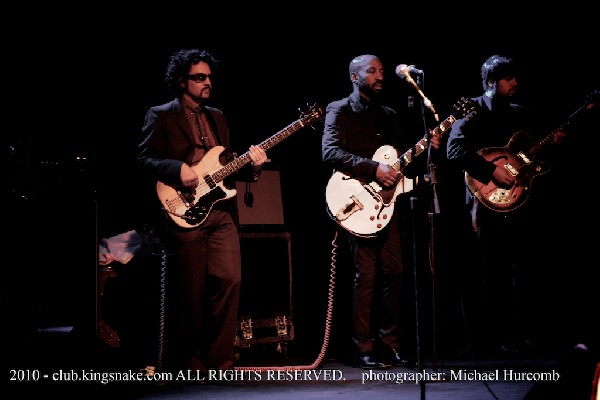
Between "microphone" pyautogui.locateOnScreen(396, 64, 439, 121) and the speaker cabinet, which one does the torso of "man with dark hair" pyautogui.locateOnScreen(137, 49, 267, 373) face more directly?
the microphone

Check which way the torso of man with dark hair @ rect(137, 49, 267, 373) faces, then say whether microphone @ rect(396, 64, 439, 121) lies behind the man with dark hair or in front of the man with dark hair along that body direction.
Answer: in front

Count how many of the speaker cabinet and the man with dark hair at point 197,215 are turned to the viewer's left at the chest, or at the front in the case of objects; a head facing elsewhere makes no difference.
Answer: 0

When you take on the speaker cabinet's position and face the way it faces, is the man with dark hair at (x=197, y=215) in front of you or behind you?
in front

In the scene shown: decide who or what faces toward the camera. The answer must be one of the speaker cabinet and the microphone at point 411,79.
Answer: the speaker cabinet

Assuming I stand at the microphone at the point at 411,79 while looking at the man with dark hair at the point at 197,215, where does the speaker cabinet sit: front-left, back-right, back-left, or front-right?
front-right

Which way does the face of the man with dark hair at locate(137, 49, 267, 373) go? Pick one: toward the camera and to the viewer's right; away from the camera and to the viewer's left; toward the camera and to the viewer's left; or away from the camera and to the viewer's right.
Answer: toward the camera and to the viewer's right

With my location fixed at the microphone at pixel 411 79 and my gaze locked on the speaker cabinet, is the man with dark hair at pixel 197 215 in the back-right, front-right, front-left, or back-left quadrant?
front-left

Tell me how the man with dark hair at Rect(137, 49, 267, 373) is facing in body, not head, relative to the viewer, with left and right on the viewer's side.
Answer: facing the viewer and to the right of the viewer

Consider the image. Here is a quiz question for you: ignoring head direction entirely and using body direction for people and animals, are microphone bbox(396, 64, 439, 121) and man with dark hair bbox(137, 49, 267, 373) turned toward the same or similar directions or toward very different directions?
very different directions

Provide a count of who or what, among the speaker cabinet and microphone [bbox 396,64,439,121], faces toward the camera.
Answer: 1

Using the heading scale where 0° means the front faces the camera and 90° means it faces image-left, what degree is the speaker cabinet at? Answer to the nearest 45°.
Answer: approximately 0°
